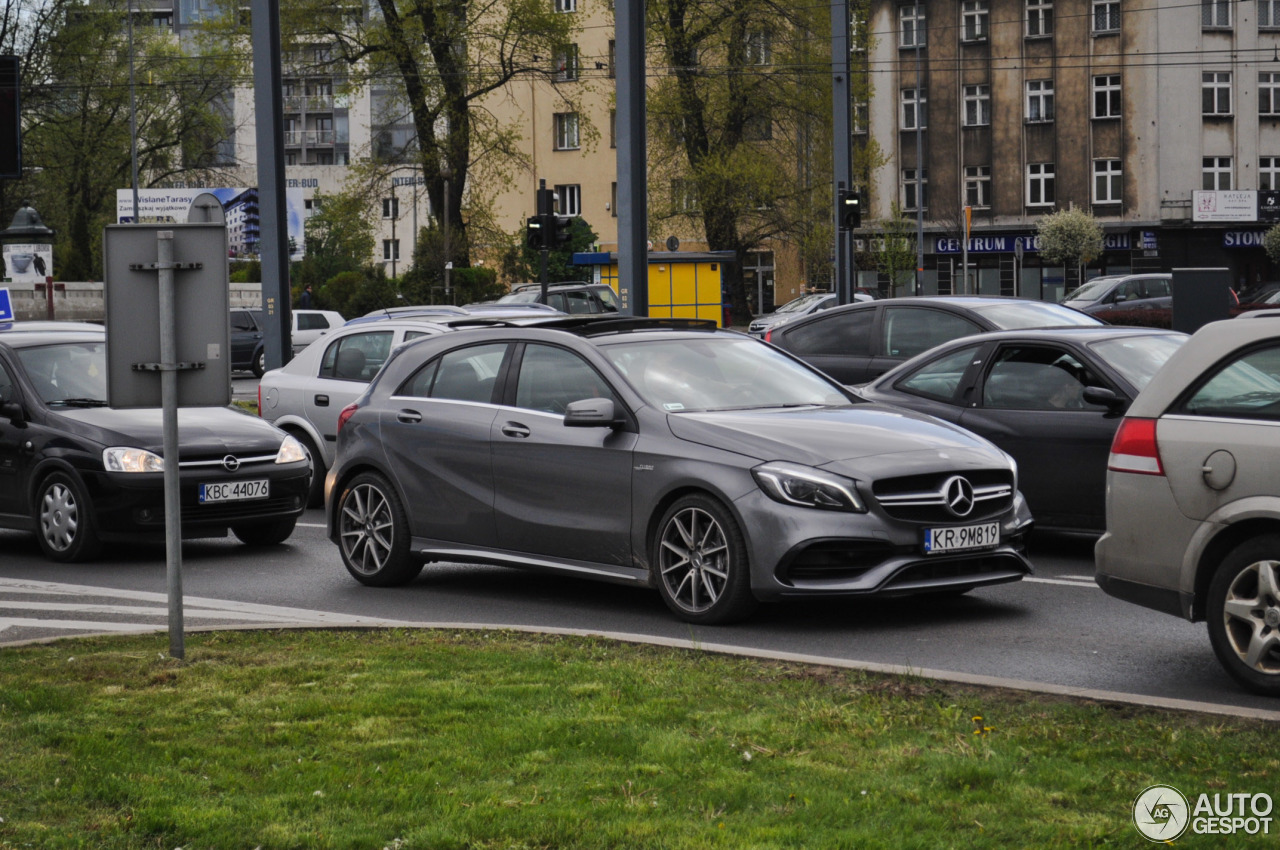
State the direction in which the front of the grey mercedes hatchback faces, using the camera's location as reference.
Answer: facing the viewer and to the right of the viewer

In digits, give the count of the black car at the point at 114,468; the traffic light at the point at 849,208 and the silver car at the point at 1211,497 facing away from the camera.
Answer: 0

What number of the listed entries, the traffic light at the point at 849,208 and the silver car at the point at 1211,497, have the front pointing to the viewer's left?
0

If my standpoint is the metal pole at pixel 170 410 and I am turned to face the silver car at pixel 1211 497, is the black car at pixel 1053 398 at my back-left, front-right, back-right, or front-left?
front-left

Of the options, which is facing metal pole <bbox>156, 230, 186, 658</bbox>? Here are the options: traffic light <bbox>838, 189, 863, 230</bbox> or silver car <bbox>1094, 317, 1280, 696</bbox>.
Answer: the traffic light

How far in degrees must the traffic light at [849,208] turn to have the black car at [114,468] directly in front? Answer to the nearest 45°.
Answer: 0° — it already faces it

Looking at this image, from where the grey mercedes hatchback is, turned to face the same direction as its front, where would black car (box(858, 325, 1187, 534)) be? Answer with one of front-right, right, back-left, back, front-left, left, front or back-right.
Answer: left

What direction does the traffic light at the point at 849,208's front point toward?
toward the camera

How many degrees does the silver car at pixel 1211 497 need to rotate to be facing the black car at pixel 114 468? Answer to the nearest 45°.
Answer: approximately 180°

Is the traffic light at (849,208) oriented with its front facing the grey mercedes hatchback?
yes

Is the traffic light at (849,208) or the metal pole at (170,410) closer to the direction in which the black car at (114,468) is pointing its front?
the metal pole

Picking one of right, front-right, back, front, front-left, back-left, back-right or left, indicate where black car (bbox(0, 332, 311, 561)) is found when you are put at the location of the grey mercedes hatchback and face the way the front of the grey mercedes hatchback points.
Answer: back
